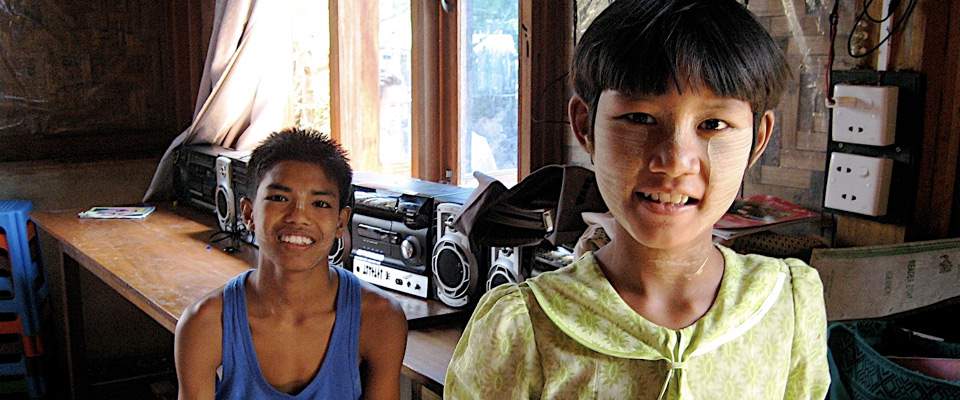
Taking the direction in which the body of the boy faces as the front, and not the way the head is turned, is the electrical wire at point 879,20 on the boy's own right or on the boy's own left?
on the boy's own left

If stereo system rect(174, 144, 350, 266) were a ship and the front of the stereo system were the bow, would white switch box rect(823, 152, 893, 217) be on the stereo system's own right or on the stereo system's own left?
on the stereo system's own left

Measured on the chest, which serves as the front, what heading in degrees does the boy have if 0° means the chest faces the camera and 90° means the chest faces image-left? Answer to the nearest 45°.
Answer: approximately 0°

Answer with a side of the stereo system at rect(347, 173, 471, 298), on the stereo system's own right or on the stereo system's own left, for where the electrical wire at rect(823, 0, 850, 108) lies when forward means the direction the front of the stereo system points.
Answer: on the stereo system's own left

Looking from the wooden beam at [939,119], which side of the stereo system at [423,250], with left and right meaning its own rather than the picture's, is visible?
left

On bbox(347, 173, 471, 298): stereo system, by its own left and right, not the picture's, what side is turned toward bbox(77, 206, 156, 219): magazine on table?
right

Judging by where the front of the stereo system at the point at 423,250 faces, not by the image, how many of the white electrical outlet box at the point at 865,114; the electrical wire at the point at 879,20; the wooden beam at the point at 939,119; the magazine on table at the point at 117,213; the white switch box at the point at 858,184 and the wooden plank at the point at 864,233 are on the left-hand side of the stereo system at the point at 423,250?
5
